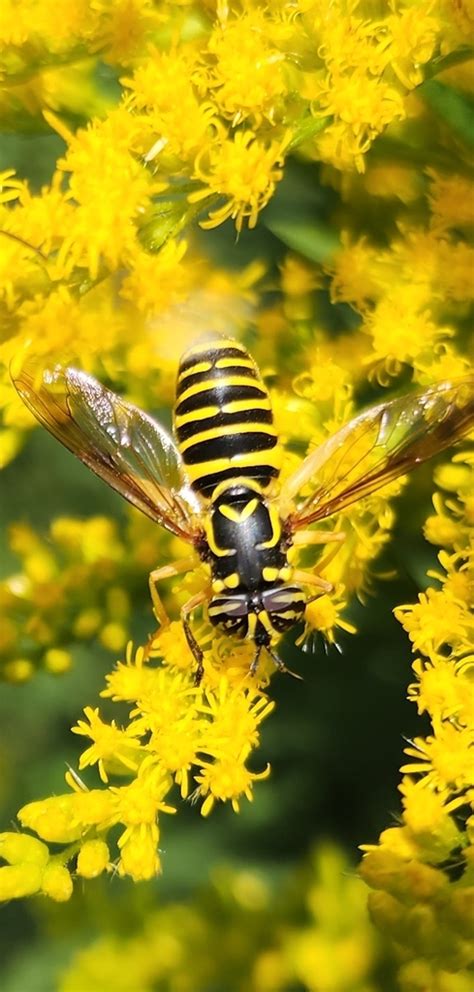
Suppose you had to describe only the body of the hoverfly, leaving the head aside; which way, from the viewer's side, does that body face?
toward the camera
